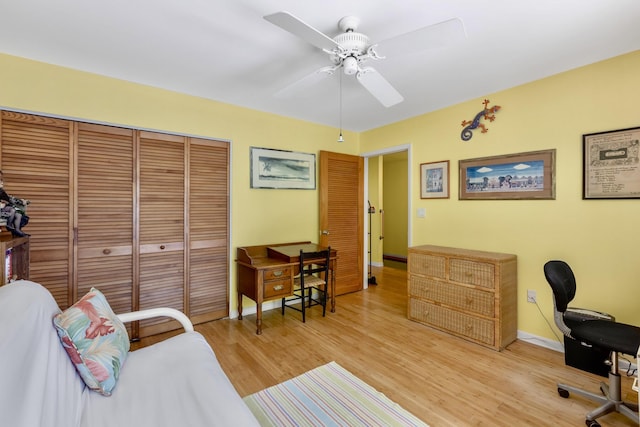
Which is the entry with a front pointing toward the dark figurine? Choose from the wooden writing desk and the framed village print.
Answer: the framed village print

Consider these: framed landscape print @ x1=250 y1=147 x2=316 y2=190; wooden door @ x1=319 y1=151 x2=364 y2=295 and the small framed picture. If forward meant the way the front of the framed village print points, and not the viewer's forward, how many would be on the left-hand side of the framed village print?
0

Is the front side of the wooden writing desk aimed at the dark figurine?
no

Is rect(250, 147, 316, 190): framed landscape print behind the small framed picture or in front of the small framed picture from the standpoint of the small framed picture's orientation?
in front

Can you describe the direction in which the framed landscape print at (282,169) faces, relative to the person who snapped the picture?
facing the viewer and to the right of the viewer

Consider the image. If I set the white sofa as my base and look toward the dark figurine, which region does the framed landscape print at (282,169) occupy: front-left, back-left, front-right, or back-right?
front-right

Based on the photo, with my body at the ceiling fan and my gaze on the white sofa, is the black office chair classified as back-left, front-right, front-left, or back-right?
back-left

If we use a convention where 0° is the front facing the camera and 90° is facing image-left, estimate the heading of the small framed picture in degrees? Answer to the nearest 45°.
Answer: approximately 45°

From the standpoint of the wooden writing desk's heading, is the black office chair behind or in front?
in front

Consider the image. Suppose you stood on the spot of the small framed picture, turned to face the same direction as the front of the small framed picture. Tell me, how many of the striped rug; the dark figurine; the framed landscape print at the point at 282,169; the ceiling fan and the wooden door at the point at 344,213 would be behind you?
0

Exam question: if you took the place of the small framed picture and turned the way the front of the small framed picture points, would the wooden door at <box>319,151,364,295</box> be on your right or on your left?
on your right

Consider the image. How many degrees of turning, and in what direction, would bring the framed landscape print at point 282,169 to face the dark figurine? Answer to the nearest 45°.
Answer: approximately 90° to its right

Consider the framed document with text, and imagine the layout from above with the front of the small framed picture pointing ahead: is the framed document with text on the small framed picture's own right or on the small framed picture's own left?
on the small framed picture's own left

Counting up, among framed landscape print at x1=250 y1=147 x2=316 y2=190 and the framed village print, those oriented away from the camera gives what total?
0

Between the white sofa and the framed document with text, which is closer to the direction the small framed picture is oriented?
the white sofa

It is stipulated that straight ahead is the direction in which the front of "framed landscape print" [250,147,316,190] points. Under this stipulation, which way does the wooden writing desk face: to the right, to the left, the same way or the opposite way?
the same way

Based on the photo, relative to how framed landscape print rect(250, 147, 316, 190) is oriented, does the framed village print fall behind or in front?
in front

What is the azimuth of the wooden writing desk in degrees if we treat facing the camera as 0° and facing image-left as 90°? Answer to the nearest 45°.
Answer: approximately 315°

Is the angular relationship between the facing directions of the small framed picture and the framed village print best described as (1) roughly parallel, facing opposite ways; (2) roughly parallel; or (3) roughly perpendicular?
roughly parallel
